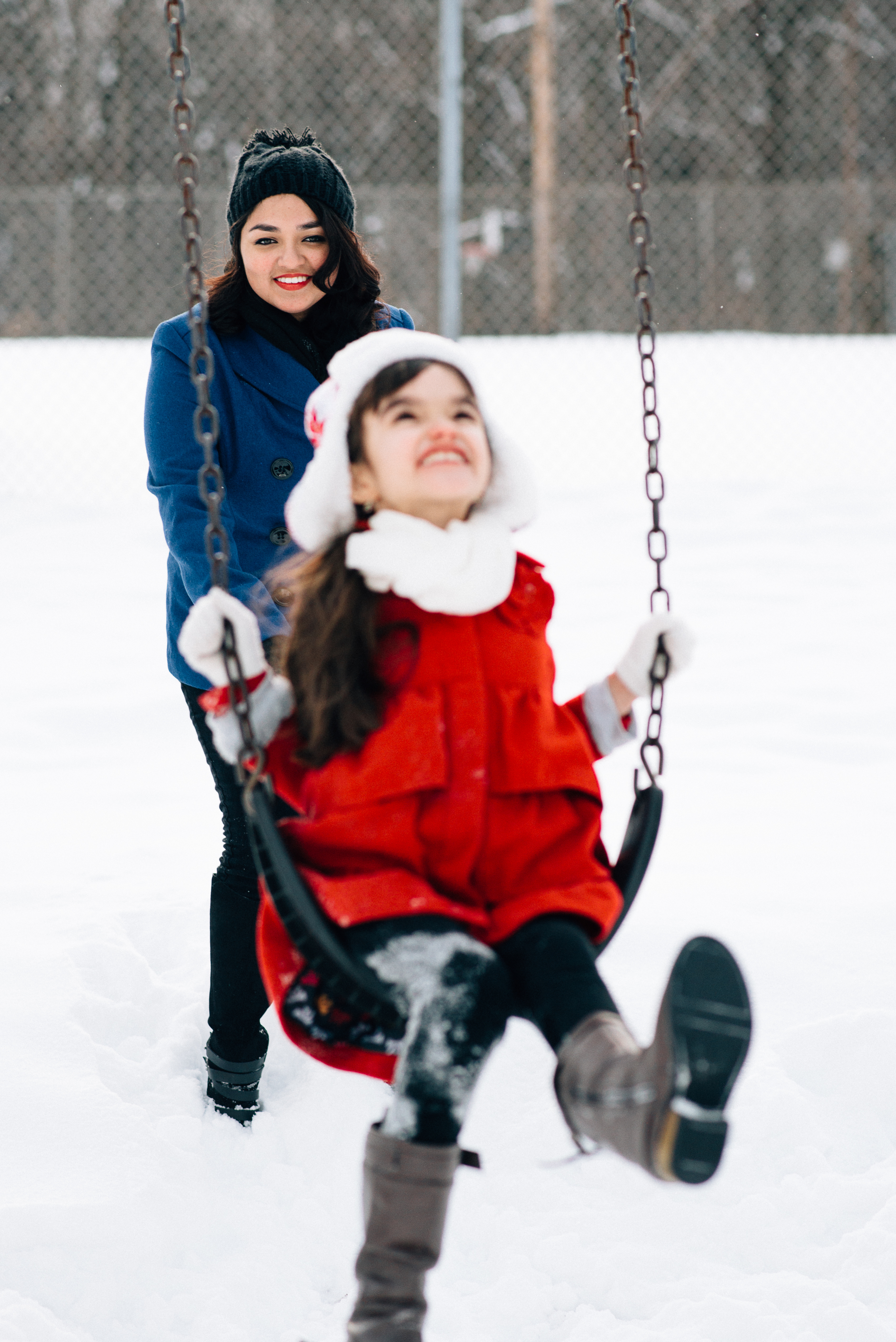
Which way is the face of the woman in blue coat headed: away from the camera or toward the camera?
toward the camera

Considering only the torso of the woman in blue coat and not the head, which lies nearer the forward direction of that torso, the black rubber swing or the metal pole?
the black rubber swing

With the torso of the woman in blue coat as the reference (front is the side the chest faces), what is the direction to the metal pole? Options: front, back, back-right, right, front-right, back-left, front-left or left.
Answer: back

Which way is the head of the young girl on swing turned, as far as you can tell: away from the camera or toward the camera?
toward the camera

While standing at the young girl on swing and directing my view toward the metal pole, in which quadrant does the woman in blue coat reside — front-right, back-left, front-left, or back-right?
front-left

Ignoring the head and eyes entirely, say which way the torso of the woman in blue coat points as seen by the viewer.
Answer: toward the camera

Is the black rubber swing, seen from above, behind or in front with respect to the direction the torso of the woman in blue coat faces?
in front

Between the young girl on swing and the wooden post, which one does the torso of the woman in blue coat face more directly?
the young girl on swing

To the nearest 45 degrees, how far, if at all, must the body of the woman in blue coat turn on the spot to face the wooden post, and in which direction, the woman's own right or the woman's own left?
approximately 180°

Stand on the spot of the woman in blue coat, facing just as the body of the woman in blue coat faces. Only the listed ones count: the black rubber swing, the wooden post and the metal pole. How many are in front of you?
1

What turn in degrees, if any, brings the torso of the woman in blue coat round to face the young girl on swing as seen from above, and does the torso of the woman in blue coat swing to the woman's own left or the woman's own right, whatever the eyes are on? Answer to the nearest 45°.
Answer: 0° — they already face them

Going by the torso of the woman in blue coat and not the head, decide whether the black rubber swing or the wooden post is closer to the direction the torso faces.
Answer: the black rubber swing
